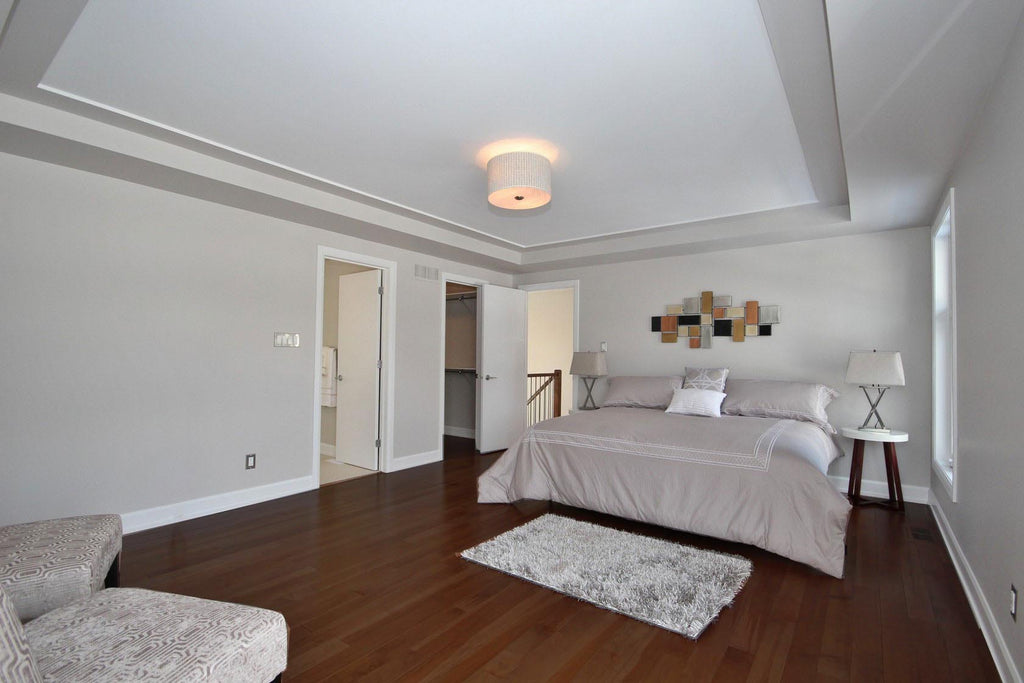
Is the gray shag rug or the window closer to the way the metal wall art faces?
the gray shag rug

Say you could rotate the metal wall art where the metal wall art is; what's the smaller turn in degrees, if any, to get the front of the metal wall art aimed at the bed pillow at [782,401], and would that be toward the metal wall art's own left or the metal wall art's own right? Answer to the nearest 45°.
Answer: approximately 45° to the metal wall art's own left

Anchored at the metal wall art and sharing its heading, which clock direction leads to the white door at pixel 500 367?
The white door is roughly at 3 o'clock from the metal wall art.

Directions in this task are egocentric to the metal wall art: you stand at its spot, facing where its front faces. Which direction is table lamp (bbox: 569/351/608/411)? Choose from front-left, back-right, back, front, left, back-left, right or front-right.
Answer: right

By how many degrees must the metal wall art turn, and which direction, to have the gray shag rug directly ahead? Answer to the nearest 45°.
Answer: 0° — it already faces it

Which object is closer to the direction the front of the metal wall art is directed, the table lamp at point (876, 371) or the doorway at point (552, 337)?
the table lamp

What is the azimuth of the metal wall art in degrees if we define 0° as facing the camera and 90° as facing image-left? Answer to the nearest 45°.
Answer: approximately 0°

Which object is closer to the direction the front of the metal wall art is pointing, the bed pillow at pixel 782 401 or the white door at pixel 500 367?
the bed pillow

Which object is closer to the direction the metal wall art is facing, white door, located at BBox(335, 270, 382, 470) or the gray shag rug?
the gray shag rug

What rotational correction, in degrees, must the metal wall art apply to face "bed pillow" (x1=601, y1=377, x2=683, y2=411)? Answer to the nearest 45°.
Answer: approximately 45° to its right

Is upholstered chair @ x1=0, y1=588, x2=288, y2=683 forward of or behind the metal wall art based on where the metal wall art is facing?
forward
